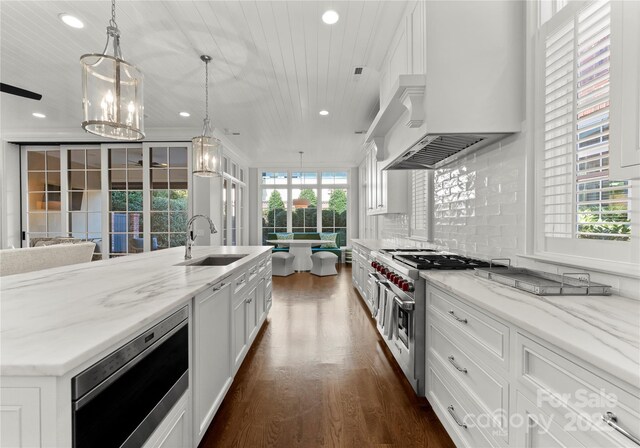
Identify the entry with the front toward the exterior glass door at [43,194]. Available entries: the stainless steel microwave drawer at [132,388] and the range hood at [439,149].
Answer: the range hood

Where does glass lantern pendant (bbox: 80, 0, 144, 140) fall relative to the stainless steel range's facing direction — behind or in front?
in front

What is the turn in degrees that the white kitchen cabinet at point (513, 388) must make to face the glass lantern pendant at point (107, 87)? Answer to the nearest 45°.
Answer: approximately 45° to its right

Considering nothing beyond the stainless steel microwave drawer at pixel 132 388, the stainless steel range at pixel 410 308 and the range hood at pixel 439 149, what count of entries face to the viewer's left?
2

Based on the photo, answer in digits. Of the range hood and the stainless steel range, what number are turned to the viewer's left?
2

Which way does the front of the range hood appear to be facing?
to the viewer's left

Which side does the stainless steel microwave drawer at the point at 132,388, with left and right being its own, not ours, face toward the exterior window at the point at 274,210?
left

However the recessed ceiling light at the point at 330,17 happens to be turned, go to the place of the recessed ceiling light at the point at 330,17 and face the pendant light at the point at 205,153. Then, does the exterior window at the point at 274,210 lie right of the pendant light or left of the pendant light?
right

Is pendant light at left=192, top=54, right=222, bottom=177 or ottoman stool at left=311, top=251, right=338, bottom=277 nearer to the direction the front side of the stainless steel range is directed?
the pendant light

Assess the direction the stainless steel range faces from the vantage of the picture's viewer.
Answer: facing to the left of the viewer

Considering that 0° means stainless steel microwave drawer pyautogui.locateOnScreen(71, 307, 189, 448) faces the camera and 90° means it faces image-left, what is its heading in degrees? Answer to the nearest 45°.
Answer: approximately 315°

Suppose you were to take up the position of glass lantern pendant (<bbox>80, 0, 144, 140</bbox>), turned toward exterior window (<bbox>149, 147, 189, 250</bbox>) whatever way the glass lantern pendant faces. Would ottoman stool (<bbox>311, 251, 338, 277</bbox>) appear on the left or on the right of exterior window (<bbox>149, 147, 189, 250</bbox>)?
right

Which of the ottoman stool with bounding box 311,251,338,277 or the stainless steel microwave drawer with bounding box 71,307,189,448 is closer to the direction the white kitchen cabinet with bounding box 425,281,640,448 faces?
the stainless steel microwave drawer

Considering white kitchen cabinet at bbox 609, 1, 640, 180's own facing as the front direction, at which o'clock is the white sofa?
The white sofa is roughly at 1 o'clock from the white kitchen cabinet.
